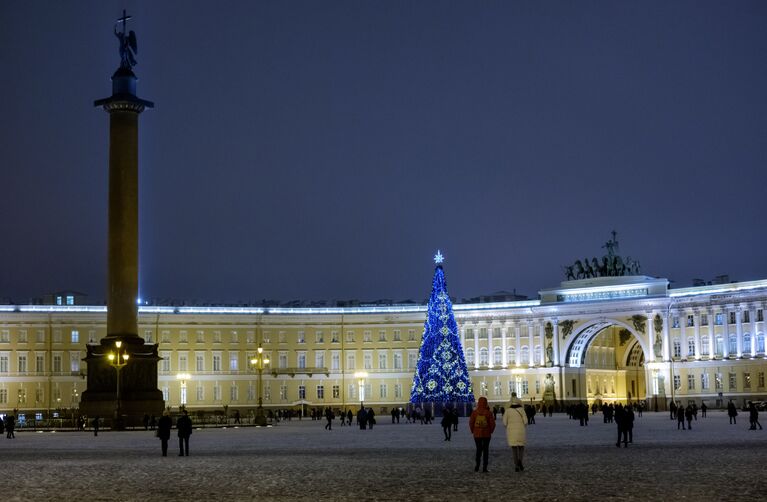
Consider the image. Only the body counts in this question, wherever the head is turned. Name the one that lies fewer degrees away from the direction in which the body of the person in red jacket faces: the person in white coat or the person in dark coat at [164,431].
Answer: the person in dark coat

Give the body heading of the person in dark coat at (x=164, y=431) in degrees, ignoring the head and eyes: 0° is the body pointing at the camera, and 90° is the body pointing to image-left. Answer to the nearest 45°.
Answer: approximately 180°

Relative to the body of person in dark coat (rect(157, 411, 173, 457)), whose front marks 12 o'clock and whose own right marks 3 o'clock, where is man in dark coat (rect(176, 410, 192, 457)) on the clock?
man in dark coat (rect(176, 410, 192, 457)) is roughly at 2 o'clock from person in dark coat (rect(157, 411, 173, 457)).

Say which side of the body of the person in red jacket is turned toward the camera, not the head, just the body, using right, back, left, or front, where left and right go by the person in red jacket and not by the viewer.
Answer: back

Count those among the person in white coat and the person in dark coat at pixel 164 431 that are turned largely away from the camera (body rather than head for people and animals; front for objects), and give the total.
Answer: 2

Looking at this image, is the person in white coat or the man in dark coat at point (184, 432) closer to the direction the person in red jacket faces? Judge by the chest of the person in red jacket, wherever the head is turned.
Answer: the man in dark coat

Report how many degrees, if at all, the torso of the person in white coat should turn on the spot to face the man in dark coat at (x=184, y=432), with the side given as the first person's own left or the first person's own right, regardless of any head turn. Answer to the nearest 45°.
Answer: approximately 45° to the first person's own left

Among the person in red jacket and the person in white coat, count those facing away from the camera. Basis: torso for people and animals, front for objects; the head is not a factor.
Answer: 2

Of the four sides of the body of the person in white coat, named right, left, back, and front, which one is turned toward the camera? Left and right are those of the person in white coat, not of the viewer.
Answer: back

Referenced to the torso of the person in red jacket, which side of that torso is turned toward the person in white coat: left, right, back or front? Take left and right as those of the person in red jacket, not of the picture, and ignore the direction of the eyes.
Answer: right
